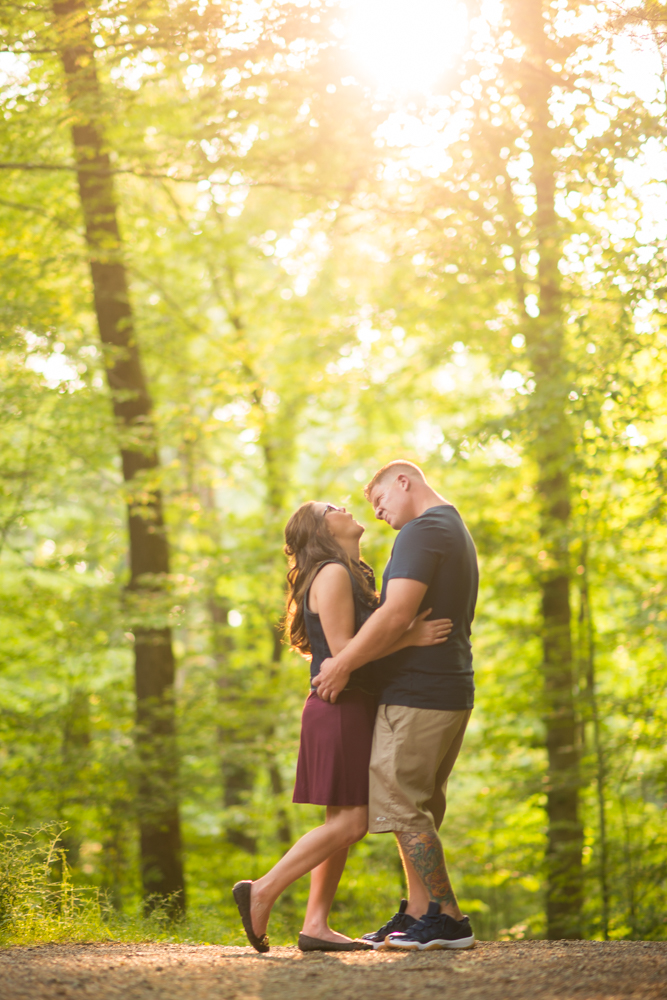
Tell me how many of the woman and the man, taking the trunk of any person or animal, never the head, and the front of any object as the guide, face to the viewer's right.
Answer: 1

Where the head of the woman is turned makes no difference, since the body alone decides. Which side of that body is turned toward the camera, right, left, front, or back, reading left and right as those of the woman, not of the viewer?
right

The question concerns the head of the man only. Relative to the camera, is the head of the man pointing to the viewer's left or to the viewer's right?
to the viewer's left

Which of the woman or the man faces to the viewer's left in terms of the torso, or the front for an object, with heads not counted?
the man

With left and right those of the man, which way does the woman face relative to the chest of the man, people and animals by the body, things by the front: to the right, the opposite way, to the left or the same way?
the opposite way

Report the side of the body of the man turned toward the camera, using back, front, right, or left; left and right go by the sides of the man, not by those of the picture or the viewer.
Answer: left

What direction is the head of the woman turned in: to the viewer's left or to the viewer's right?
to the viewer's right
